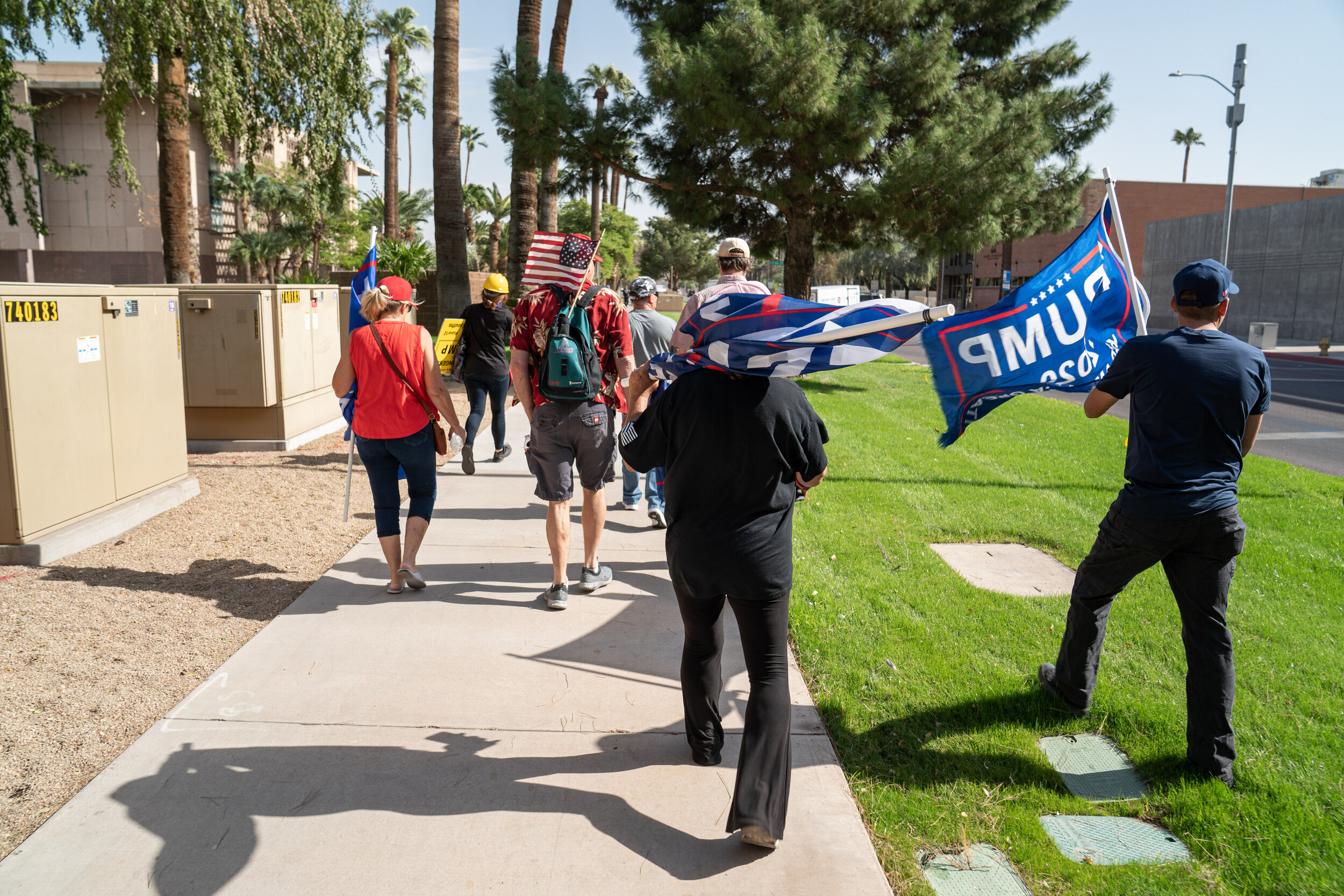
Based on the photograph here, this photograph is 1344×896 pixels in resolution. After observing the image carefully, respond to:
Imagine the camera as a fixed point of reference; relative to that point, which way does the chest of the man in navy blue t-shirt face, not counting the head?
away from the camera

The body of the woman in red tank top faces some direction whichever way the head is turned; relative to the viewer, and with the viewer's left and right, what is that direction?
facing away from the viewer

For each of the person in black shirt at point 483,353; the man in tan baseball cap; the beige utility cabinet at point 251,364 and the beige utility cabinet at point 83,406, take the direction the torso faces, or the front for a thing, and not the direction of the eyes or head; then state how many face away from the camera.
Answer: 2

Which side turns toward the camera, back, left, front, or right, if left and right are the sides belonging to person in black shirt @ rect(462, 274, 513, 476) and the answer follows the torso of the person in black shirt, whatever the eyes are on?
back

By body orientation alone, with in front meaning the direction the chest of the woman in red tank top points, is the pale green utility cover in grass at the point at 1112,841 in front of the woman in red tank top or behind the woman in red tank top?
behind

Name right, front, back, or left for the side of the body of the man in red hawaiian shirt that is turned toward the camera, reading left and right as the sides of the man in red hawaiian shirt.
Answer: back

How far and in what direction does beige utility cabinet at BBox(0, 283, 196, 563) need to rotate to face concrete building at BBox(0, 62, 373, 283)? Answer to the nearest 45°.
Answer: approximately 135° to its left

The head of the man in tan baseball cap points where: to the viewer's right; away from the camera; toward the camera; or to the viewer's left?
away from the camera

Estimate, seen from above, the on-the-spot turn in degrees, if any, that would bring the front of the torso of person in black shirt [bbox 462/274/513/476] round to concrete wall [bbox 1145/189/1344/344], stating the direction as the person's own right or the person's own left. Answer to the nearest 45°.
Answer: approximately 45° to the person's own right

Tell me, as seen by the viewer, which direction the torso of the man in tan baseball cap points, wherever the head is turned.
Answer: away from the camera

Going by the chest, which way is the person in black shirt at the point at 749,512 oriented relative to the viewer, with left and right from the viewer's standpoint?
facing away from the viewer
